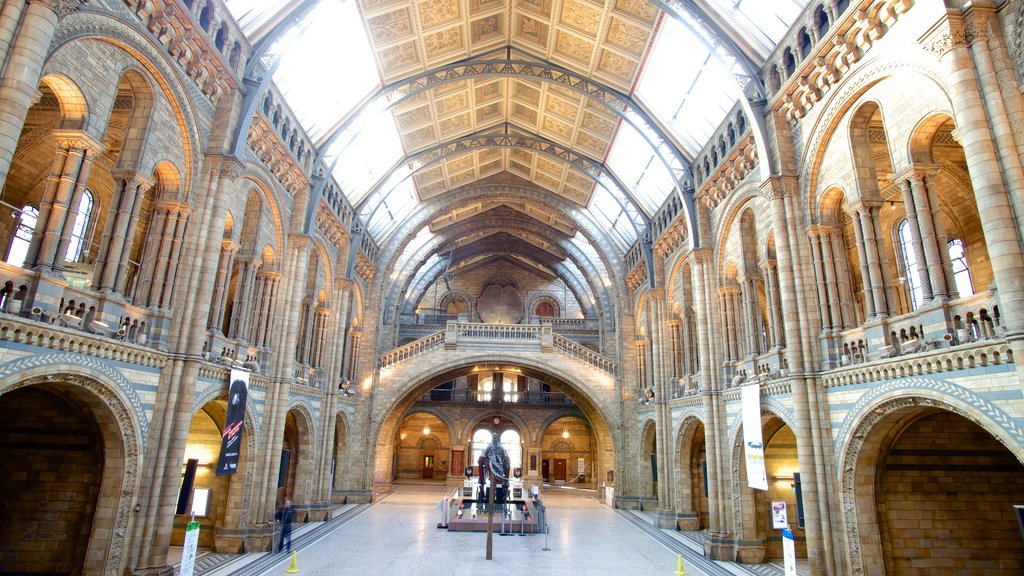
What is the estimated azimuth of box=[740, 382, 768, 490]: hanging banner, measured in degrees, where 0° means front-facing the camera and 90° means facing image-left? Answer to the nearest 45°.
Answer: approximately 45°

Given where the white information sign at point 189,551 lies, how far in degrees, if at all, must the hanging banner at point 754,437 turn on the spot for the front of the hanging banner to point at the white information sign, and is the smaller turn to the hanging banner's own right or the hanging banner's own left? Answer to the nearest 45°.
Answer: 0° — it already faces it

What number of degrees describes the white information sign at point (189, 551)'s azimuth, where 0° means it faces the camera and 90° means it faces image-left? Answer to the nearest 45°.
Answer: approximately 315°

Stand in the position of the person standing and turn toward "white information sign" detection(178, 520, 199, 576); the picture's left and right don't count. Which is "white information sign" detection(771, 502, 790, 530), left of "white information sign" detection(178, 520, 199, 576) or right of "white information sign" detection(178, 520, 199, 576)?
left
